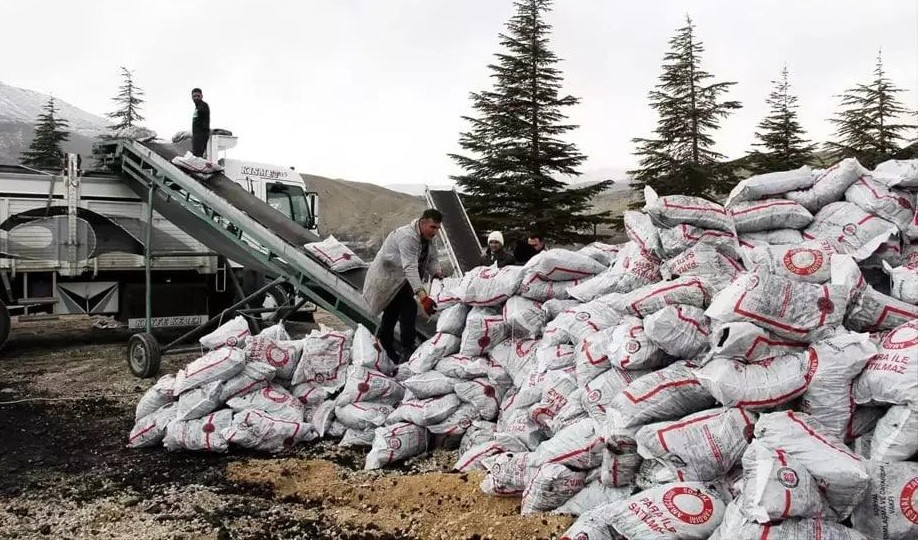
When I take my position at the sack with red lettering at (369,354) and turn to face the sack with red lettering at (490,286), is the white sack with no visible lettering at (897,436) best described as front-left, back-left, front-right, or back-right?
front-right

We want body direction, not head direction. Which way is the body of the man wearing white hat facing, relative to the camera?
toward the camera

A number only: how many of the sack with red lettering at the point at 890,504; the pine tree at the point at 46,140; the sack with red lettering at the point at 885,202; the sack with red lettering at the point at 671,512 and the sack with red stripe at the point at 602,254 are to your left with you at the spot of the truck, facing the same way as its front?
1

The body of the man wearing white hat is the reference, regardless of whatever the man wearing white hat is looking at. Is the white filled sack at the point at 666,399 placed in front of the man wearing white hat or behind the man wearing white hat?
in front

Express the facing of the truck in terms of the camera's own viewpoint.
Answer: facing to the right of the viewer

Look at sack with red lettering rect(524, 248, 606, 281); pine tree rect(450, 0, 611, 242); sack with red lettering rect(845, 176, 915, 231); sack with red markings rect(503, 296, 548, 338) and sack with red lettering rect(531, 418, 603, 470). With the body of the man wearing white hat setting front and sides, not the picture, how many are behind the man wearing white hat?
1

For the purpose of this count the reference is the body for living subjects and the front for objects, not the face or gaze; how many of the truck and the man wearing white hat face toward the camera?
1

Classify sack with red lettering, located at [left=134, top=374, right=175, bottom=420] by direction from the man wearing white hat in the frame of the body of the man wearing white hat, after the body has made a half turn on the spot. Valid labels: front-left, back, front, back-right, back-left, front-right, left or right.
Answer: back-left

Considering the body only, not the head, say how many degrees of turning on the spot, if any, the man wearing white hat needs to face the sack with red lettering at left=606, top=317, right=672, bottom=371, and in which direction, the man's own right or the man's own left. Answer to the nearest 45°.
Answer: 0° — they already face it

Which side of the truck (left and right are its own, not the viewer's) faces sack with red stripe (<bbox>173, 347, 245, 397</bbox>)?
right

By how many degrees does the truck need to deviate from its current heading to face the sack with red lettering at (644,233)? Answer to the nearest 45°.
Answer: approximately 45° to its right

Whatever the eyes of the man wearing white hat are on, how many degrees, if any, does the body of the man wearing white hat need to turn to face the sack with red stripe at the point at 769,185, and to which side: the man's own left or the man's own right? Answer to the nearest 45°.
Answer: approximately 45° to the man's own left

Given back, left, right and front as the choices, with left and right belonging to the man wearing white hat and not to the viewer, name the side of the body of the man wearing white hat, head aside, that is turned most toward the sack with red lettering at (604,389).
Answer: front

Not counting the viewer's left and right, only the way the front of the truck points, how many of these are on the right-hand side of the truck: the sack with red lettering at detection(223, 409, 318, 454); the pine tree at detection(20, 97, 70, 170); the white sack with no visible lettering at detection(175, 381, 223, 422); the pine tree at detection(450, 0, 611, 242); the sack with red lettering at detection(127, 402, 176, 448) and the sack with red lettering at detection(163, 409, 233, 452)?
4

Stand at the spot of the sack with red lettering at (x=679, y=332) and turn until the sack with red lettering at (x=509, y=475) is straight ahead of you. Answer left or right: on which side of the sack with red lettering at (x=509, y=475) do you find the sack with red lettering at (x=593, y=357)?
right
